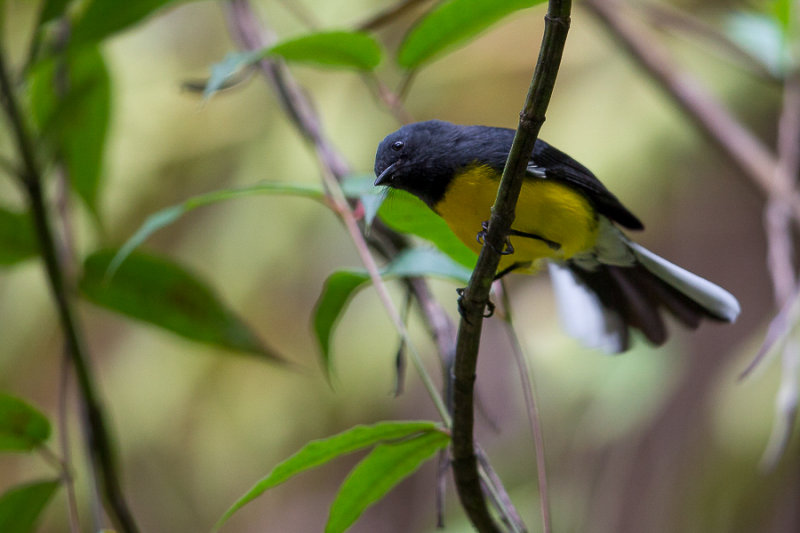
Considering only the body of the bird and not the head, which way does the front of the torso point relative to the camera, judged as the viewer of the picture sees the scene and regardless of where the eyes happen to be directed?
to the viewer's left

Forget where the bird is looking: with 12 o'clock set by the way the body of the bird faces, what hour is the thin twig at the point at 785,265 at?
The thin twig is roughly at 5 o'clock from the bird.

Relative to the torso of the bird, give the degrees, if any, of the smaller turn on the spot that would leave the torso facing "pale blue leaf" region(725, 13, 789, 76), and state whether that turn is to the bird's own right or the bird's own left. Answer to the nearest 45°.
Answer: approximately 135° to the bird's own right

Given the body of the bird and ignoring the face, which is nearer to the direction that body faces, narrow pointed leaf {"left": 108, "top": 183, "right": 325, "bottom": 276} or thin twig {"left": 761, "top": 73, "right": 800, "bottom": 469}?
the narrow pointed leaf
